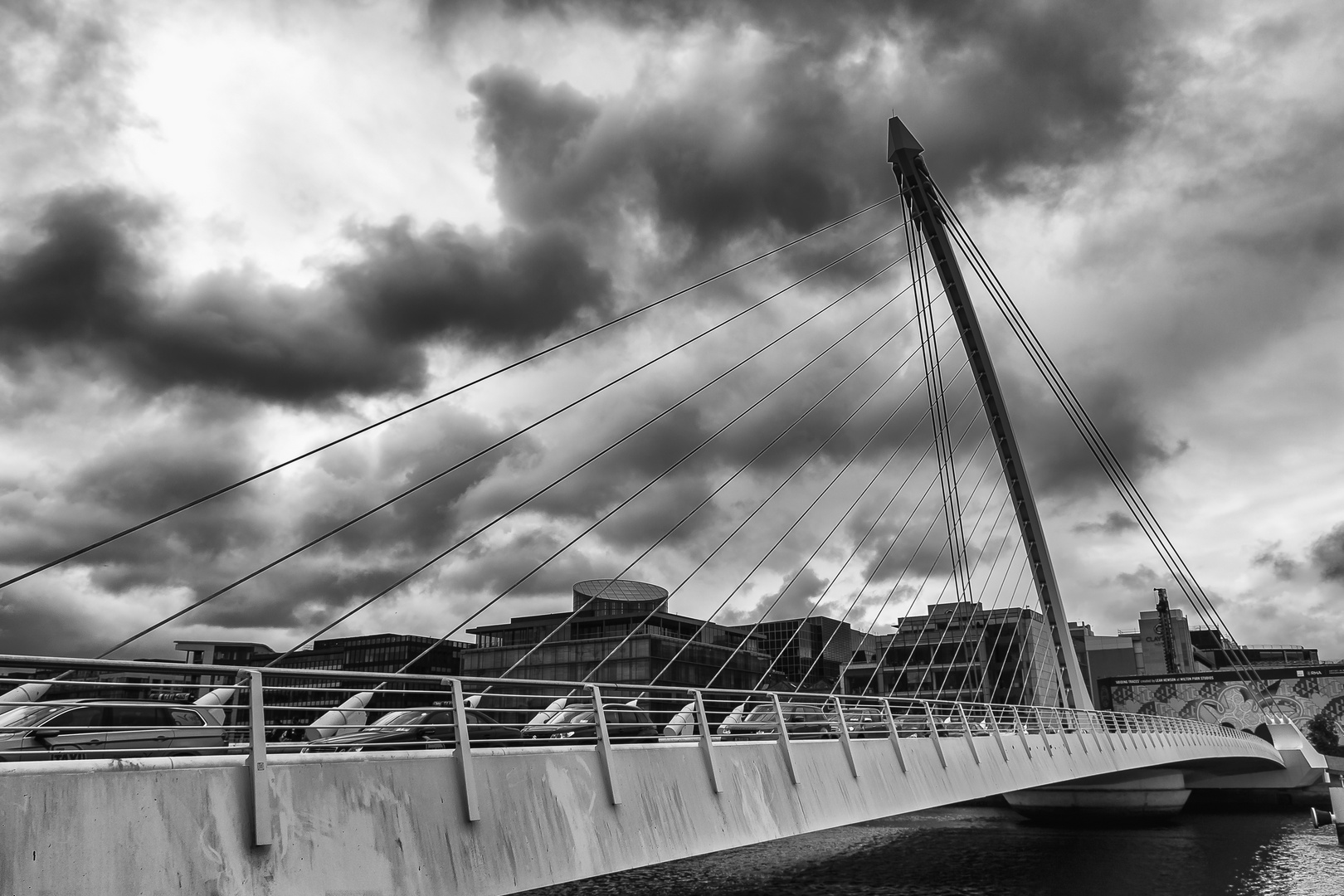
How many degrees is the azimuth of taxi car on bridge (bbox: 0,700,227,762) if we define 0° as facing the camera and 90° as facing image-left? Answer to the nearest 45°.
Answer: approximately 90°

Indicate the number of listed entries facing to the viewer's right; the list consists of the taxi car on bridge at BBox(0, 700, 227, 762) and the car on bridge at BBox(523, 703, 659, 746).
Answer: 0

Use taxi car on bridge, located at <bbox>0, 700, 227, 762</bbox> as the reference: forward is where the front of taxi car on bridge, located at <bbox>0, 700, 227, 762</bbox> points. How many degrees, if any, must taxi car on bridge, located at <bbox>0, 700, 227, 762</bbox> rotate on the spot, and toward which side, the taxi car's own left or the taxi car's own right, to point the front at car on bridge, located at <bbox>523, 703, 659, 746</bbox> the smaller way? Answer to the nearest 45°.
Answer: approximately 180°

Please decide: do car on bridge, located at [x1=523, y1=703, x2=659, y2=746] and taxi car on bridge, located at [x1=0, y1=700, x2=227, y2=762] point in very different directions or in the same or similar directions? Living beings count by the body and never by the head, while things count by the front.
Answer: same or similar directions

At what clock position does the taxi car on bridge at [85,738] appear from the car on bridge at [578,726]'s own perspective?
the taxi car on bridge at [85,738] is roughly at 12 o'clock from the car on bridge at [578,726].

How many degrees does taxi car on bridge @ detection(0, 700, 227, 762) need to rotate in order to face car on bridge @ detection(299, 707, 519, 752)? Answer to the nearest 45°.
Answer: approximately 180°

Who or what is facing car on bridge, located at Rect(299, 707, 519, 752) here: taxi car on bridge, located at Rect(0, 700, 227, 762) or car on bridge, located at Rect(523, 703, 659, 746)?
car on bridge, located at Rect(523, 703, 659, 746)

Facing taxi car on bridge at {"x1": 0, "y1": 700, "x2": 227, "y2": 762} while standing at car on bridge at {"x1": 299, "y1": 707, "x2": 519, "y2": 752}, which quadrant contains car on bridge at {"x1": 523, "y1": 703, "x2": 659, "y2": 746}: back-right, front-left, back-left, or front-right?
back-right

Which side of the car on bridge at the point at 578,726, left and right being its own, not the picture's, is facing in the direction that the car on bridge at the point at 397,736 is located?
front
